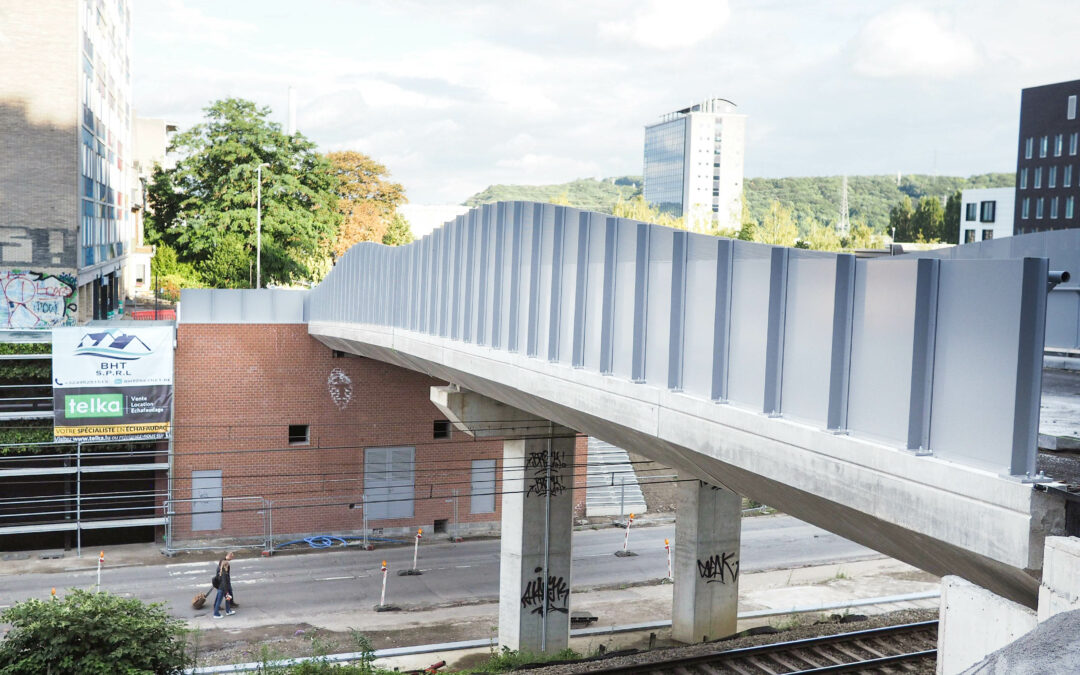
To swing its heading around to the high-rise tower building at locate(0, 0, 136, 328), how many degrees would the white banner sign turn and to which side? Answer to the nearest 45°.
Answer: approximately 180°

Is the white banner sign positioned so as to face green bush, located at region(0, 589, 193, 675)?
yes

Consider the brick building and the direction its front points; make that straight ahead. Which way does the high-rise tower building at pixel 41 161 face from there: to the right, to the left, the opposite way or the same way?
to the left

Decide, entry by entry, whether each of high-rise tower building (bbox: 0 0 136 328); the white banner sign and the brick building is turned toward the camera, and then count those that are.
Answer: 2

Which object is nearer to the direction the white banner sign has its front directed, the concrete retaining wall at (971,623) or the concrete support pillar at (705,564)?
the concrete retaining wall

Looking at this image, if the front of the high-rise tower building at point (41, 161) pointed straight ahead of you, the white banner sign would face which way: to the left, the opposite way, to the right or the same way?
to the right

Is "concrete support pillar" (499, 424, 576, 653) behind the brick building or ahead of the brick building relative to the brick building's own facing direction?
ahead

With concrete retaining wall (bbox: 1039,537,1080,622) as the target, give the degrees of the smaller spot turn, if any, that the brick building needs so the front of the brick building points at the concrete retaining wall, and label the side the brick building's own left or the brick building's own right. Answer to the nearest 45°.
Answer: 0° — it already faces it

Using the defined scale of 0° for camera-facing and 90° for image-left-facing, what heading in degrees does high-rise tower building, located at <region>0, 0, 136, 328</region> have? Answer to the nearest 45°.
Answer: approximately 270°
